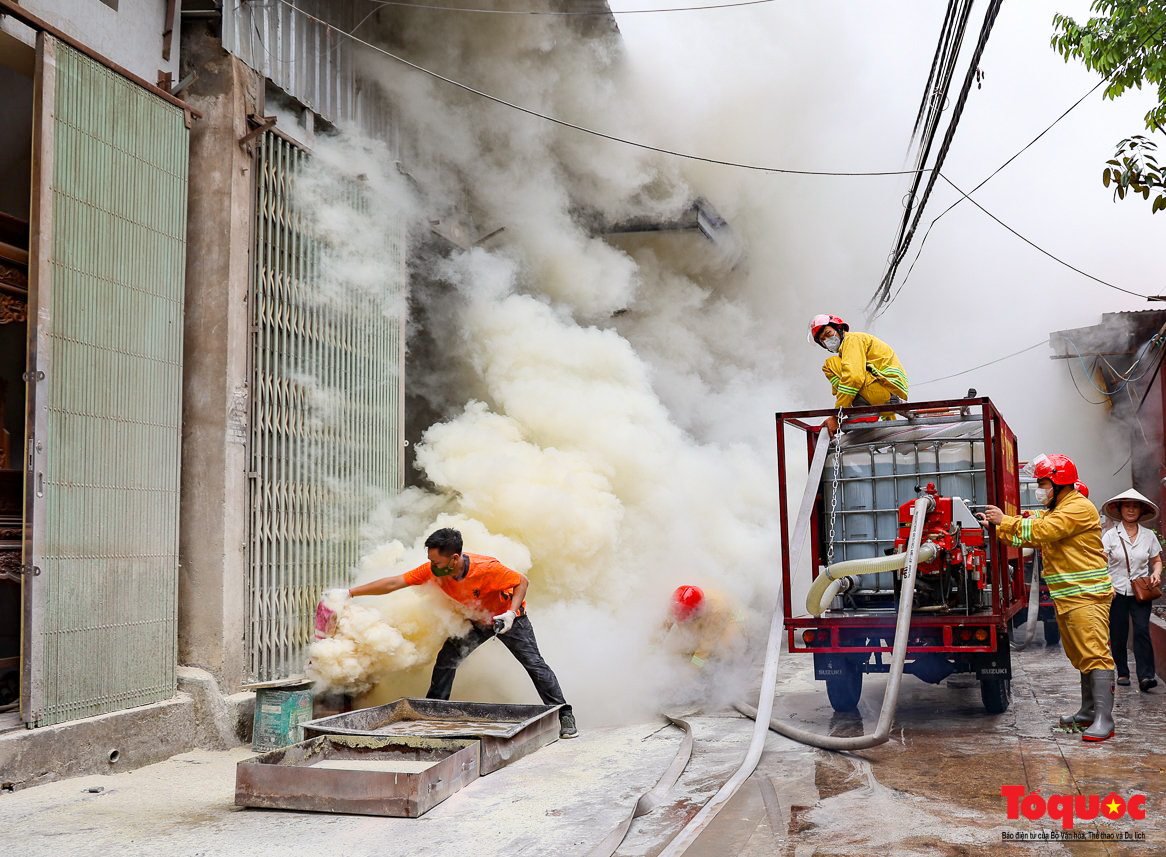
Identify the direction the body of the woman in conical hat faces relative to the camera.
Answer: toward the camera

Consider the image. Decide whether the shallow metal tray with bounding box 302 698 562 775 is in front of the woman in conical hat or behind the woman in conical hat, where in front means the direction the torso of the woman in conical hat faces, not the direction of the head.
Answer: in front

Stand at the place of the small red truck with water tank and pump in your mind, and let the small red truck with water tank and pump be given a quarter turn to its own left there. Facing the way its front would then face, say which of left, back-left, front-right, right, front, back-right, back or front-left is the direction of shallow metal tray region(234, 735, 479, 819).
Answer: front-left

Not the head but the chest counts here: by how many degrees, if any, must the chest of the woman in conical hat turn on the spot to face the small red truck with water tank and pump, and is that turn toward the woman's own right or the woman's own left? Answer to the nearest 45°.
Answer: approximately 45° to the woman's own right

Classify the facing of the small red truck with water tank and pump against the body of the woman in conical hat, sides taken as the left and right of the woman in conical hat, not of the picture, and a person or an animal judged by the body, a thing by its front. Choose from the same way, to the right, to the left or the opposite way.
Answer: the opposite way

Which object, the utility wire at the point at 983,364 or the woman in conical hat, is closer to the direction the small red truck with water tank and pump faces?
the utility wire

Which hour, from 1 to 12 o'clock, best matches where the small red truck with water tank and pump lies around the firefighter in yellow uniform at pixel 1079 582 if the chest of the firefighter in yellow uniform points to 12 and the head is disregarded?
The small red truck with water tank and pump is roughly at 1 o'clock from the firefighter in yellow uniform.

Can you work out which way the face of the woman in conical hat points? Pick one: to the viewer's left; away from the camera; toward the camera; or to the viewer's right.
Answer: toward the camera

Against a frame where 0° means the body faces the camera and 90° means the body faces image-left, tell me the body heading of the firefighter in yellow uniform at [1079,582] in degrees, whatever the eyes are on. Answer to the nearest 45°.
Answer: approximately 90°

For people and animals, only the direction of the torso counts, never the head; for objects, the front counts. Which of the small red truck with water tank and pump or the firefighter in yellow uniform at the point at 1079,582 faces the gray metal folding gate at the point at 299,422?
the firefighter in yellow uniform

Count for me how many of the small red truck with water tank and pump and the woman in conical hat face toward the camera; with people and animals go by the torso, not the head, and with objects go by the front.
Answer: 1
